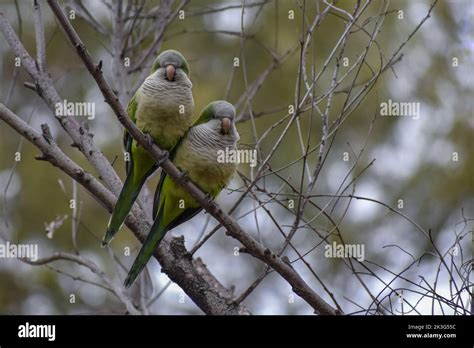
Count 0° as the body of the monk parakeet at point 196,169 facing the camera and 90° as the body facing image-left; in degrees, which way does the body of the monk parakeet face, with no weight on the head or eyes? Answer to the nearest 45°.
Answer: approximately 315°

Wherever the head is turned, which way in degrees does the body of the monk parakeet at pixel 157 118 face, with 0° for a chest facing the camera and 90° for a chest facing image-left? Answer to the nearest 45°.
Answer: approximately 0°
